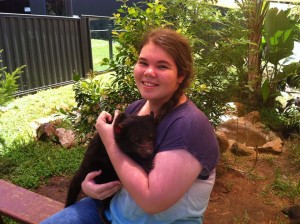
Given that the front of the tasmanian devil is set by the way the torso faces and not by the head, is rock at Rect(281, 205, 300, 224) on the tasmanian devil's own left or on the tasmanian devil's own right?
on the tasmanian devil's own left

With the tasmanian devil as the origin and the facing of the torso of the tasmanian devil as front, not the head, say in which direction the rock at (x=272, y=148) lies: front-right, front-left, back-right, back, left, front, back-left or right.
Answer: left

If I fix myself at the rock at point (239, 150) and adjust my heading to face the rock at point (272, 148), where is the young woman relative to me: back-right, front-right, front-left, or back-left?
back-right

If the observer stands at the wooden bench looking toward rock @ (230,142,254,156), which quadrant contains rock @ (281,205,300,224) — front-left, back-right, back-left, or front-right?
front-right

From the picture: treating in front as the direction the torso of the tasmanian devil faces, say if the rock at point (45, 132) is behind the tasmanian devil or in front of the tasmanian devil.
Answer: behind

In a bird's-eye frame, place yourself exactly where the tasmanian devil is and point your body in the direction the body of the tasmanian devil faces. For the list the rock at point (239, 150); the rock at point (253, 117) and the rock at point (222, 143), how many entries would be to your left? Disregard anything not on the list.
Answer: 3

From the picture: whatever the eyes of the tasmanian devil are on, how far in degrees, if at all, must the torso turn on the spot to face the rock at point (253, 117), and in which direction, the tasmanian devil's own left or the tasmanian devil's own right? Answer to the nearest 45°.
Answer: approximately 90° to the tasmanian devil's own left

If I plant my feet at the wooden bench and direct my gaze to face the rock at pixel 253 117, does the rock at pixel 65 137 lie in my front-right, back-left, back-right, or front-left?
front-left

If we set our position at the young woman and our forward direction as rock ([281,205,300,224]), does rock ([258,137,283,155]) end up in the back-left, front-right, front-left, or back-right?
front-left

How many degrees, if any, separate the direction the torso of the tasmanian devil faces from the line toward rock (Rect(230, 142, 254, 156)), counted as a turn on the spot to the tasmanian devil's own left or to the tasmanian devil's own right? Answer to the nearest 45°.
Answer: approximately 90° to the tasmanian devil's own left
